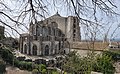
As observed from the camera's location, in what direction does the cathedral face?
facing away from the viewer and to the right of the viewer
